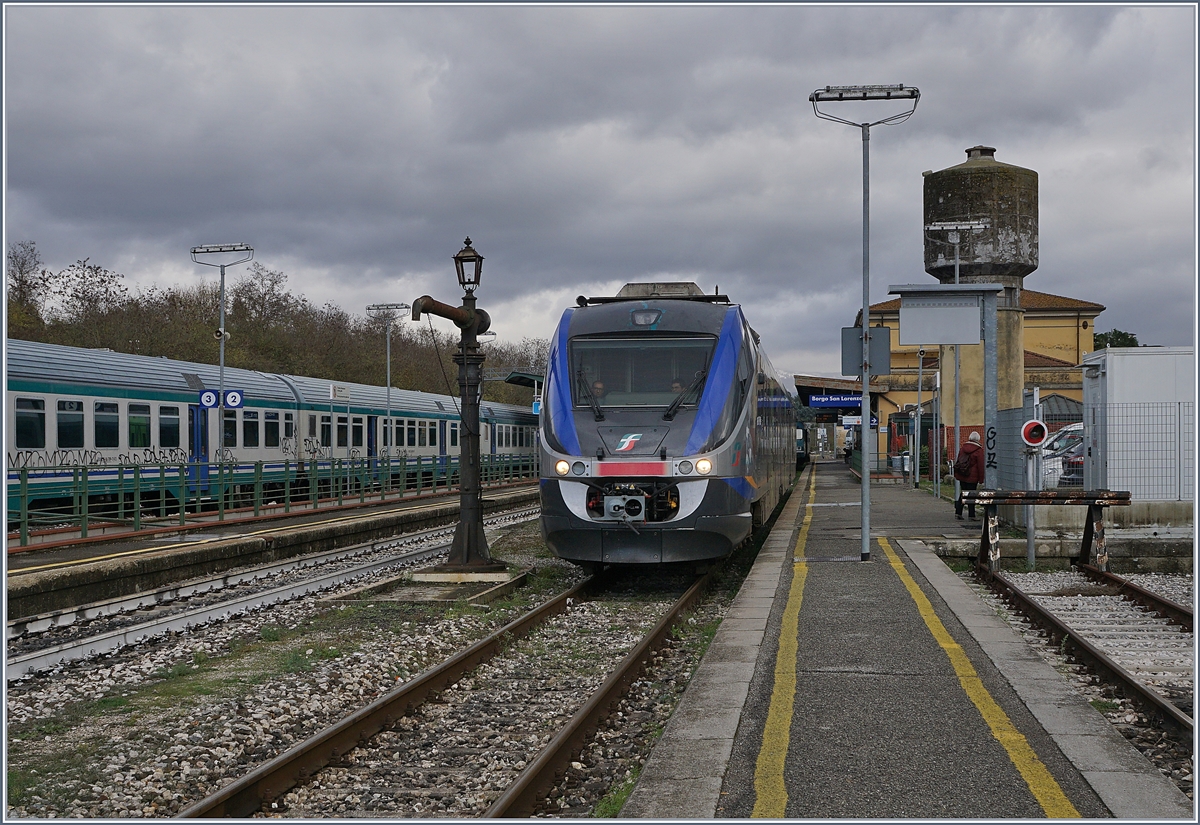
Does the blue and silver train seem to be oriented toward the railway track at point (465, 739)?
yes

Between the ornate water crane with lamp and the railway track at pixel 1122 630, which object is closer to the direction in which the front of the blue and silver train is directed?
the railway track

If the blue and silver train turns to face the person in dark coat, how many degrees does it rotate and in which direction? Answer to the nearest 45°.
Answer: approximately 135° to its left

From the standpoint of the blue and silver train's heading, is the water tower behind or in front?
behind

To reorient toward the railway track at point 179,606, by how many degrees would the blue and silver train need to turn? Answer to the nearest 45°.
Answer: approximately 90° to its right

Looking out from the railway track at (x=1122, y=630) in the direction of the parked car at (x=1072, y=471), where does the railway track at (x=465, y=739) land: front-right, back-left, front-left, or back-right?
back-left

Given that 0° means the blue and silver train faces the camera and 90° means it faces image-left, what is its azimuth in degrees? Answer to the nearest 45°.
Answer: approximately 0°

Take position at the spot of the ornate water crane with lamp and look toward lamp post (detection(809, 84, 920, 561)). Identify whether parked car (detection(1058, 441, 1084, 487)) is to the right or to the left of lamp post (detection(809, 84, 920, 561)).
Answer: left

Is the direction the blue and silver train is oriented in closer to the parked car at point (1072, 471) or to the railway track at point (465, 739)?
the railway track
